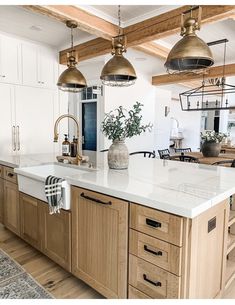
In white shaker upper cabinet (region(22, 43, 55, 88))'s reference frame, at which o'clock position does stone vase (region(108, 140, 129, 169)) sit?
The stone vase is roughly at 1 o'clock from the white shaker upper cabinet.

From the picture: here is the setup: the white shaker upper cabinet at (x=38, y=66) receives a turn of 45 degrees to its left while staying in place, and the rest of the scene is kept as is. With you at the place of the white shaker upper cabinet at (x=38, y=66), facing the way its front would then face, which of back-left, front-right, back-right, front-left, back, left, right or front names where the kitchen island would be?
right

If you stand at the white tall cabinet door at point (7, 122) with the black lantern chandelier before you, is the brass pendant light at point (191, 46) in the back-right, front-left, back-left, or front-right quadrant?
front-right

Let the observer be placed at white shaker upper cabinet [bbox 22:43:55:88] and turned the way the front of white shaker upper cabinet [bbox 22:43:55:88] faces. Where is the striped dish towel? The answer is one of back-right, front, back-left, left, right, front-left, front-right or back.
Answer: front-right

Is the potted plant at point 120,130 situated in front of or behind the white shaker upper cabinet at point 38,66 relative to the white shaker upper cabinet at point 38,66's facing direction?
in front

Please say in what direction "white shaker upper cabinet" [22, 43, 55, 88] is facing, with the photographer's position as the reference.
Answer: facing the viewer and to the right of the viewer
